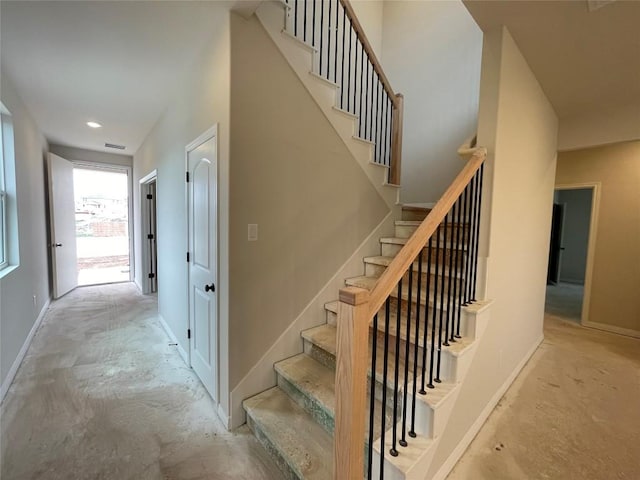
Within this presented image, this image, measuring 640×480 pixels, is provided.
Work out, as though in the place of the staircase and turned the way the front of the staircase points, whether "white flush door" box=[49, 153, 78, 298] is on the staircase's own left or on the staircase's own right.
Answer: on the staircase's own right

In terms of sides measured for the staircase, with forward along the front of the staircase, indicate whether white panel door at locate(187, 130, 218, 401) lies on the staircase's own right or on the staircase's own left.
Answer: on the staircase's own right

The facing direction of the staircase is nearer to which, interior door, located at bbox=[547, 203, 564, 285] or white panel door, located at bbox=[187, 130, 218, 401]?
the white panel door

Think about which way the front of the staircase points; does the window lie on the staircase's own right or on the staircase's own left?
on the staircase's own right

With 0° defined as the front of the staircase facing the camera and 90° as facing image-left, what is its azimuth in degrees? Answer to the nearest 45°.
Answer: approximately 45°

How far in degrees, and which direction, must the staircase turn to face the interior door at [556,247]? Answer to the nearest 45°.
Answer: approximately 180°
